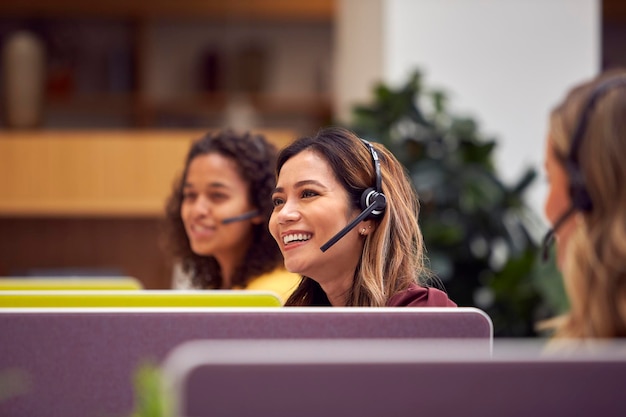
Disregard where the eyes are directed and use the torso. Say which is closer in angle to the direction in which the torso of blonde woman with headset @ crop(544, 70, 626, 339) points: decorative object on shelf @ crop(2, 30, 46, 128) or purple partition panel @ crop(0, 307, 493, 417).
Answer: the decorative object on shelf

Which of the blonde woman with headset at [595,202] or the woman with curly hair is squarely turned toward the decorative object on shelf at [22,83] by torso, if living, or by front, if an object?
the blonde woman with headset

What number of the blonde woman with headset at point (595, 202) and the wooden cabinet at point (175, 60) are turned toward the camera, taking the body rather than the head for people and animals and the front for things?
1

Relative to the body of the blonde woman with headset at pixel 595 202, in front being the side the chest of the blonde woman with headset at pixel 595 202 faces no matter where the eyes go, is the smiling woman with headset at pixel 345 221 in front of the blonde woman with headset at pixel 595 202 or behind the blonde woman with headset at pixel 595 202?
in front

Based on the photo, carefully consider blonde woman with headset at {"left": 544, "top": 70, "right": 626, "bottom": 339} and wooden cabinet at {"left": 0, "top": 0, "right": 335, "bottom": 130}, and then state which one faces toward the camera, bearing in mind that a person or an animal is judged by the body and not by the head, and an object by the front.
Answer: the wooden cabinet

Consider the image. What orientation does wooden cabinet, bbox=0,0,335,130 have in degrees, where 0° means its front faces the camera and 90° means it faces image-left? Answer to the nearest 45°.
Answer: approximately 0°

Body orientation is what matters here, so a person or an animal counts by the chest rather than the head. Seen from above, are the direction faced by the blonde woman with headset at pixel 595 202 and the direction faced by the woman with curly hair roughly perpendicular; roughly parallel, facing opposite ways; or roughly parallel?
roughly perpendicular

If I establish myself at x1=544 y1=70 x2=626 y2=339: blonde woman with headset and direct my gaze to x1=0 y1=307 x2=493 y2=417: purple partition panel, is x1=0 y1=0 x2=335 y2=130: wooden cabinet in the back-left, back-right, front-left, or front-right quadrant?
front-right

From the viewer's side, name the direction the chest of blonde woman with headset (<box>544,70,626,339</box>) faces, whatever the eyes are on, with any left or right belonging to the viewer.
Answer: facing away from the viewer and to the left of the viewer

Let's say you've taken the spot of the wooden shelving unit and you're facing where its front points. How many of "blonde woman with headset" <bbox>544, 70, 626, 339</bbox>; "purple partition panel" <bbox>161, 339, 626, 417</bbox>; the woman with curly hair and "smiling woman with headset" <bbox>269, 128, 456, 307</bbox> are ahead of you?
4

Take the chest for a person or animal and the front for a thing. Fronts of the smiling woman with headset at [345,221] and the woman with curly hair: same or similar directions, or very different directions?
same or similar directions

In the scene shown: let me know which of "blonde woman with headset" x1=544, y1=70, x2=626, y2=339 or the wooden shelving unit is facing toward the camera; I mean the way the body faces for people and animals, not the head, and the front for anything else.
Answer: the wooden shelving unit

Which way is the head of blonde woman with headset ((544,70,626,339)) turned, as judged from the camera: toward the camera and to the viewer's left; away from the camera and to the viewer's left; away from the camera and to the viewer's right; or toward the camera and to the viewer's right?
away from the camera and to the viewer's left
